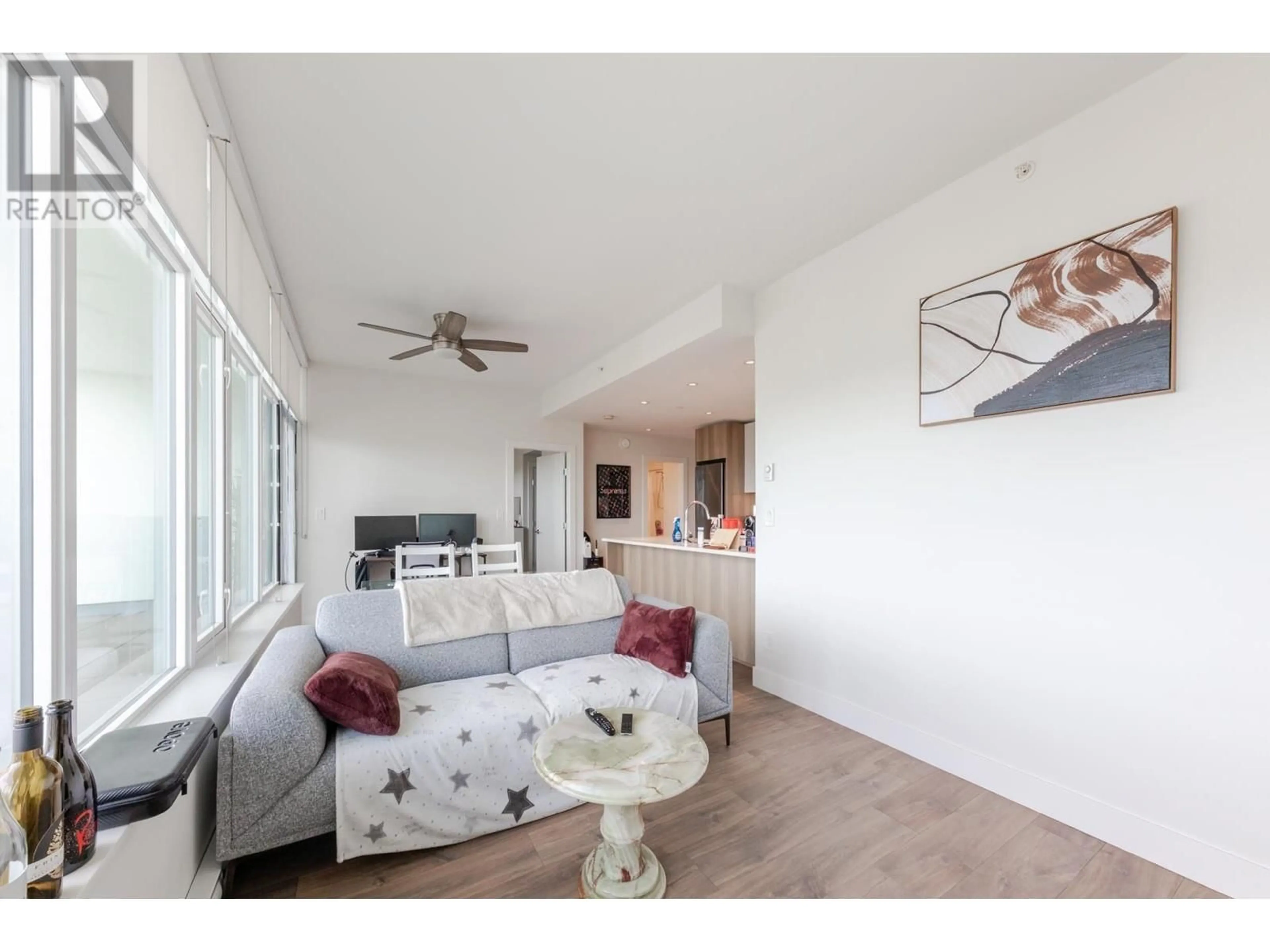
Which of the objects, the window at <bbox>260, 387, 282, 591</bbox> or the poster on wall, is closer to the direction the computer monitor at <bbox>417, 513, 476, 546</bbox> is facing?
the window

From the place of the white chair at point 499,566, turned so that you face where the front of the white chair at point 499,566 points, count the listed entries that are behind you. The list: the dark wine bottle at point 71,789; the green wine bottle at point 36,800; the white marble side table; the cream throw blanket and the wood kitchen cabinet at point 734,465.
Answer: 4

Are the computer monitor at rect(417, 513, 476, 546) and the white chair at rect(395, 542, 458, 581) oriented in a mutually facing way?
yes

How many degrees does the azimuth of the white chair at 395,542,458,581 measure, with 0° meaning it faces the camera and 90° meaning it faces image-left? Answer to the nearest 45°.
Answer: approximately 180°

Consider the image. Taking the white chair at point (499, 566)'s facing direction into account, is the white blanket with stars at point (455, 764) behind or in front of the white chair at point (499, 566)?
behind

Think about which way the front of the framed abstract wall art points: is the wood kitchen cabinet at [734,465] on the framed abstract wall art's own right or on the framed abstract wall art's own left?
on the framed abstract wall art's own right

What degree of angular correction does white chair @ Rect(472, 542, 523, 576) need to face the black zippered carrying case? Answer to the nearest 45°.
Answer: approximately 180°

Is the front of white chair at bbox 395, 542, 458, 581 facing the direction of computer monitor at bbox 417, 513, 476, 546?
yes

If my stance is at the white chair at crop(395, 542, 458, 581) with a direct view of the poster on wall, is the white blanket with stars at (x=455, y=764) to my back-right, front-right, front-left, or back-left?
back-right

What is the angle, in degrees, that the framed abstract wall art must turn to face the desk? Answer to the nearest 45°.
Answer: approximately 45° to its right

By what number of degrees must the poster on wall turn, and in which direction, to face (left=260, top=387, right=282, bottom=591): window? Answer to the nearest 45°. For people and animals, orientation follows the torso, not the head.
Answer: approximately 45° to its right

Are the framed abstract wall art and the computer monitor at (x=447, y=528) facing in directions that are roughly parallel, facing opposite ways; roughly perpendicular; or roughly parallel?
roughly perpendicular

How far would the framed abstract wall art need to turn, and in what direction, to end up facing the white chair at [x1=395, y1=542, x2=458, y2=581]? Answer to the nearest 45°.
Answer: approximately 45° to its right
